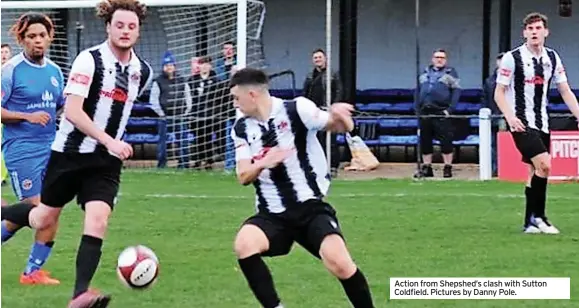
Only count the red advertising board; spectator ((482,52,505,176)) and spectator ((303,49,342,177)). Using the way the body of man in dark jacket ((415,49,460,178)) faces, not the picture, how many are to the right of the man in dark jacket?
1

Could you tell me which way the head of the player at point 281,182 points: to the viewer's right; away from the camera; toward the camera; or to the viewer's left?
to the viewer's left

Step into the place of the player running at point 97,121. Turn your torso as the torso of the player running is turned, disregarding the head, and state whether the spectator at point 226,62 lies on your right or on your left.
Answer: on your left

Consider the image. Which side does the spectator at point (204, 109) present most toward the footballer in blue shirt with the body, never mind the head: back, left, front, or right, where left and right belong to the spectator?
front

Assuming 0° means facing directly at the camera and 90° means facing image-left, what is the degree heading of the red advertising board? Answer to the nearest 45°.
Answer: approximately 0°
